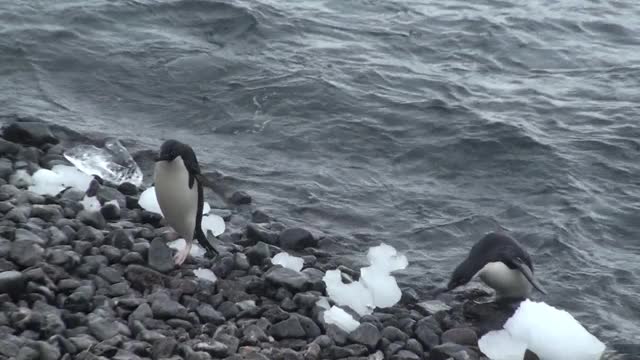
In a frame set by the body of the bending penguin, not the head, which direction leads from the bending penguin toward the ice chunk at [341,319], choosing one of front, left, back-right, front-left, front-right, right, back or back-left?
front-left

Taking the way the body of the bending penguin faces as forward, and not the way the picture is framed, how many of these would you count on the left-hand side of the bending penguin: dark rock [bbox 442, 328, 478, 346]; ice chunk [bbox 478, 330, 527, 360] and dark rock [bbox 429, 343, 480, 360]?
3

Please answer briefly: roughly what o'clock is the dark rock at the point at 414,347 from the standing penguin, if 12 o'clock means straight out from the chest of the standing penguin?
The dark rock is roughly at 9 o'clock from the standing penguin.

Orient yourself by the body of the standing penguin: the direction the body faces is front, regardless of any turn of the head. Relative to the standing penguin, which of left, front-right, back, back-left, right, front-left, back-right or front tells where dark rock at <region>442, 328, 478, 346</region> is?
left

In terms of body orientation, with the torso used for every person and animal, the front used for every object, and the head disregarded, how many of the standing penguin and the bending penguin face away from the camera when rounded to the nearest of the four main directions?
0

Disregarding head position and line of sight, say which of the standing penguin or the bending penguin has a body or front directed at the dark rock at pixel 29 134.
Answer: the bending penguin

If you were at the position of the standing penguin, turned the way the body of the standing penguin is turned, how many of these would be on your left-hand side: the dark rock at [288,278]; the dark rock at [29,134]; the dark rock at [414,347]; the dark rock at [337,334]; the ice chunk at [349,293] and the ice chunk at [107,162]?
4

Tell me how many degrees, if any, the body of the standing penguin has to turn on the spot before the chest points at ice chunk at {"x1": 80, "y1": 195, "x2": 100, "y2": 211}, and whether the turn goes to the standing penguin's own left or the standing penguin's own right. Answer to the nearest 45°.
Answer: approximately 45° to the standing penguin's own right

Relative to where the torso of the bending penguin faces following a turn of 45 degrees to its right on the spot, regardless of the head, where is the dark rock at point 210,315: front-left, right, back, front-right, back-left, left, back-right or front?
left

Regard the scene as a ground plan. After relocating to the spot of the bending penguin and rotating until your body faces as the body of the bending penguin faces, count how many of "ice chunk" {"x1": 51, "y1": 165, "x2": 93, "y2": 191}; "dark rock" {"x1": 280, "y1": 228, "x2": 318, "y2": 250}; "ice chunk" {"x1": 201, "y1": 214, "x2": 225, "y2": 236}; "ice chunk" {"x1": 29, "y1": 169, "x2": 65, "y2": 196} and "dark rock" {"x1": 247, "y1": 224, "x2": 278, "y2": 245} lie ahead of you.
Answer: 5

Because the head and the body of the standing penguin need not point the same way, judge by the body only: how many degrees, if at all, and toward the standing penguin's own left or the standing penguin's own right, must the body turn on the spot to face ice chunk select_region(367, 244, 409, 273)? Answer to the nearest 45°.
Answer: approximately 135° to the standing penguin's own left

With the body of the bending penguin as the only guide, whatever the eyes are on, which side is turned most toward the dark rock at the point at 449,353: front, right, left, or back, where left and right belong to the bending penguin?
left

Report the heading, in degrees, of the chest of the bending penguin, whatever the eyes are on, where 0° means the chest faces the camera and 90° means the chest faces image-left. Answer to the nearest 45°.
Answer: approximately 90°
